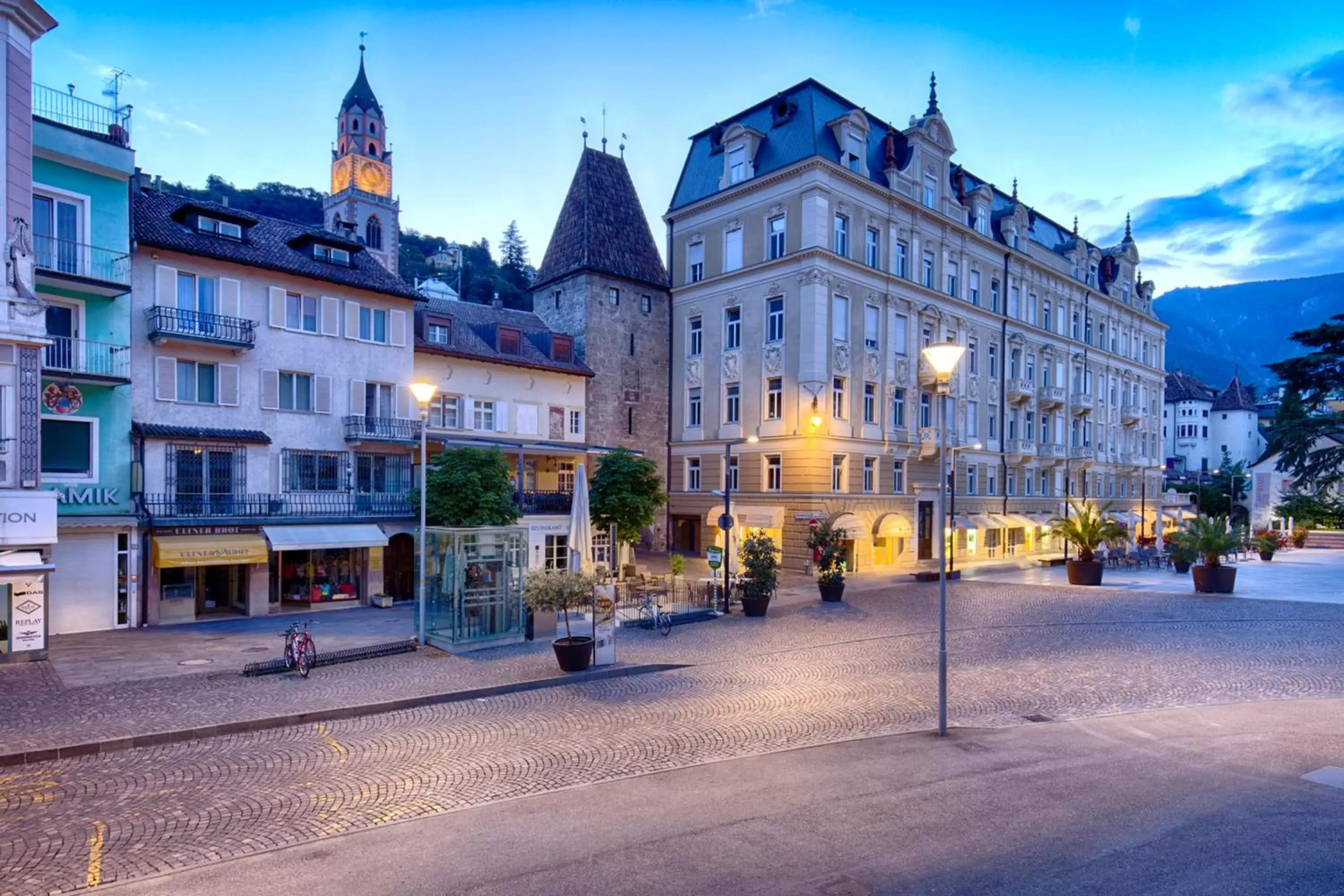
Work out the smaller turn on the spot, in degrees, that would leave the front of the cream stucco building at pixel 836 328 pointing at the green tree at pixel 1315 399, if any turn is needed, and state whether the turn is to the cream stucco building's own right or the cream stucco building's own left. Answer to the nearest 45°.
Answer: approximately 45° to the cream stucco building's own left

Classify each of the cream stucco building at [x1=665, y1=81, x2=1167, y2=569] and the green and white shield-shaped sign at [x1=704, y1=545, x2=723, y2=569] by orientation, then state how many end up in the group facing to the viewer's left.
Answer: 0

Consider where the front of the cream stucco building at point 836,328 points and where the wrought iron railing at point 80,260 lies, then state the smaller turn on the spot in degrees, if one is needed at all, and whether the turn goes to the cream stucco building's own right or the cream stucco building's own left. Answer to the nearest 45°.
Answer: approximately 90° to the cream stucco building's own right

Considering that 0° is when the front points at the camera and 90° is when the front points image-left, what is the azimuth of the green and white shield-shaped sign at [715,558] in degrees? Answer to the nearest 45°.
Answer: approximately 0°

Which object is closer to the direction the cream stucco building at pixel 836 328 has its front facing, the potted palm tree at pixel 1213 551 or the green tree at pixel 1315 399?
the potted palm tree

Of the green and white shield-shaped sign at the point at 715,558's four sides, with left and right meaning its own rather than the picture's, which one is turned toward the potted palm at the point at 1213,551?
left

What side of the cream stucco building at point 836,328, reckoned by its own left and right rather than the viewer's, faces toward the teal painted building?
right

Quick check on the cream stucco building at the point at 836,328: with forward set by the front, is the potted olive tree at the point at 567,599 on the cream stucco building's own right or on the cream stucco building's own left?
on the cream stucco building's own right

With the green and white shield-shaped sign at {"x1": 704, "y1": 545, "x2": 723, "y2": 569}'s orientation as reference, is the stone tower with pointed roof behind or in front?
behind

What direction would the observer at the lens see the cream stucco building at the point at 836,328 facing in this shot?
facing the viewer and to the right of the viewer

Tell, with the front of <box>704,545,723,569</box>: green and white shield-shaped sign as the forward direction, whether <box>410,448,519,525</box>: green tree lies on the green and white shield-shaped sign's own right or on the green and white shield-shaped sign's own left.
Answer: on the green and white shield-shaped sign's own right
